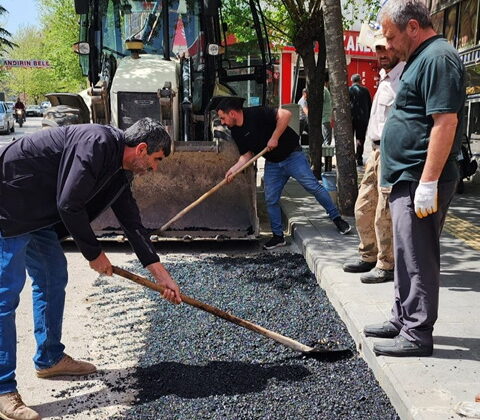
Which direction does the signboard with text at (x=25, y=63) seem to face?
toward the camera

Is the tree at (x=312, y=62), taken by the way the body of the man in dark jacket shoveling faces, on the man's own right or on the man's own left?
on the man's own left

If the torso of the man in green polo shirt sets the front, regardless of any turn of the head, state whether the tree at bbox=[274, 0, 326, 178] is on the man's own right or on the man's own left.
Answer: on the man's own right

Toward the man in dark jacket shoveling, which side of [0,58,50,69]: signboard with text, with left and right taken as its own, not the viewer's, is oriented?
front

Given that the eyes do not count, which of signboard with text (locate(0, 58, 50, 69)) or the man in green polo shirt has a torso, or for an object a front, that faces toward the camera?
the signboard with text

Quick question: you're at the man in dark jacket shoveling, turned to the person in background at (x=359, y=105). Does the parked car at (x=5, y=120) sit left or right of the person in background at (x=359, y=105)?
left

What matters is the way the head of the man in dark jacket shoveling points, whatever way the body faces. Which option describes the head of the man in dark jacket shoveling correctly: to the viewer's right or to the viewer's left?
to the viewer's right

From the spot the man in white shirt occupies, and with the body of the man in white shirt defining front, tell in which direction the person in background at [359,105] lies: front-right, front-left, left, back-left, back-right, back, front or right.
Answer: back-right

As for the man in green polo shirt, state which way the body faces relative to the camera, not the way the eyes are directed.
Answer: to the viewer's left

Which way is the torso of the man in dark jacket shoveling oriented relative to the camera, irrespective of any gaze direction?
to the viewer's right

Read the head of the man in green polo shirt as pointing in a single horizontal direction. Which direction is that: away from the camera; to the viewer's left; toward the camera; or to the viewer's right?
to the viewer's left

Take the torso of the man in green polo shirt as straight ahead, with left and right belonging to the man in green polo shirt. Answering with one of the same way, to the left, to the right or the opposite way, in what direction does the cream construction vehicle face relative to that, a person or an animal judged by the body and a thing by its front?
to the left

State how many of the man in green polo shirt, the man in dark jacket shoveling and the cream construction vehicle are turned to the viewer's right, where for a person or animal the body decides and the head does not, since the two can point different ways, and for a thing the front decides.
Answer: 1
